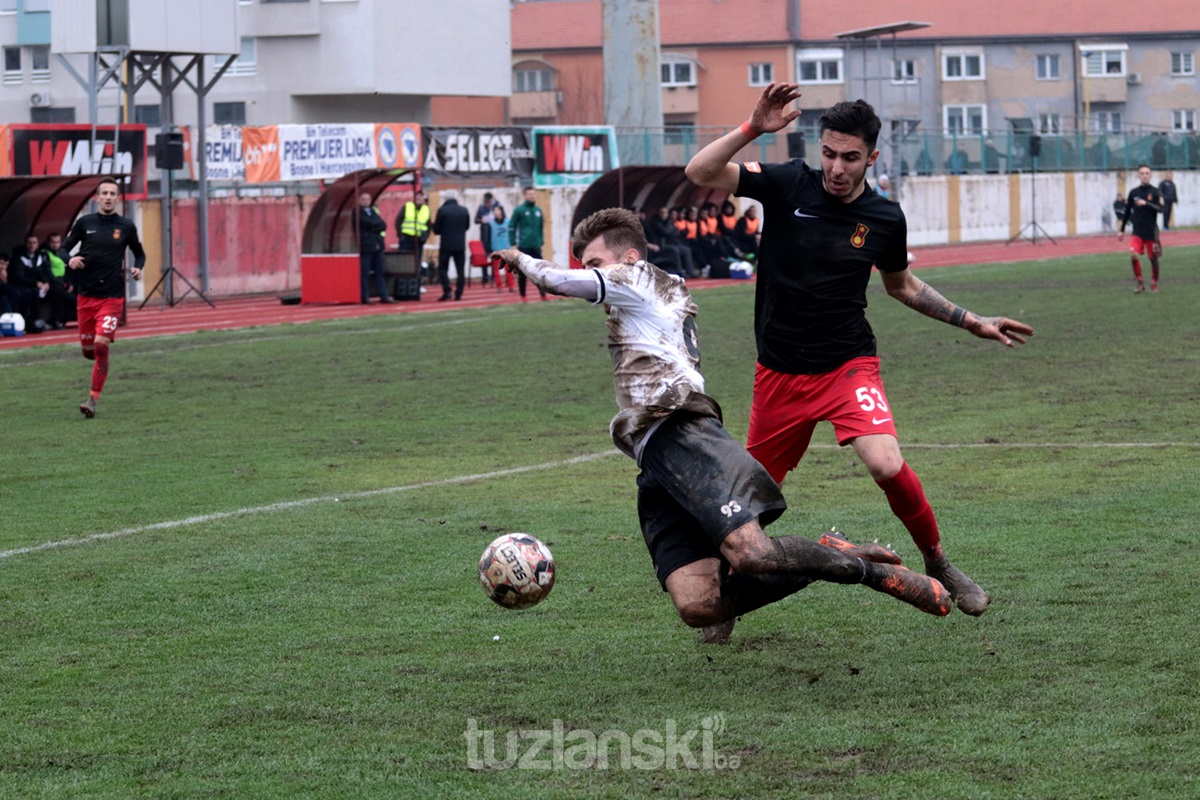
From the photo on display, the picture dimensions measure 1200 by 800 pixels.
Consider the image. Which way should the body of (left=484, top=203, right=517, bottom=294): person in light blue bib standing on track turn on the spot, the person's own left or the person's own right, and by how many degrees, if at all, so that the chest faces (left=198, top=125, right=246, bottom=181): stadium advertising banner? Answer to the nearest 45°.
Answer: approximately 90° to the person's own right

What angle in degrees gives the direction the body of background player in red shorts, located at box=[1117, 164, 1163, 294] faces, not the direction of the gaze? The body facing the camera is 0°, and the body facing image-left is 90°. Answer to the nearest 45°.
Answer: approximately 0°

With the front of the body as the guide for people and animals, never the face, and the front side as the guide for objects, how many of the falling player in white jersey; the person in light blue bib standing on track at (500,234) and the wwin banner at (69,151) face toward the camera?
2

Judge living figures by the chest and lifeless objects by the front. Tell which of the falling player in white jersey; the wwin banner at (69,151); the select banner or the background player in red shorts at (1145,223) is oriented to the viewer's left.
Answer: the falling player in white jersey

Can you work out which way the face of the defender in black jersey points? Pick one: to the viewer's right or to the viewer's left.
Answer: to the viewer's left

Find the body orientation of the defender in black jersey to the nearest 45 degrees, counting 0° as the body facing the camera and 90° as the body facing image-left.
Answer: approximately 0°
